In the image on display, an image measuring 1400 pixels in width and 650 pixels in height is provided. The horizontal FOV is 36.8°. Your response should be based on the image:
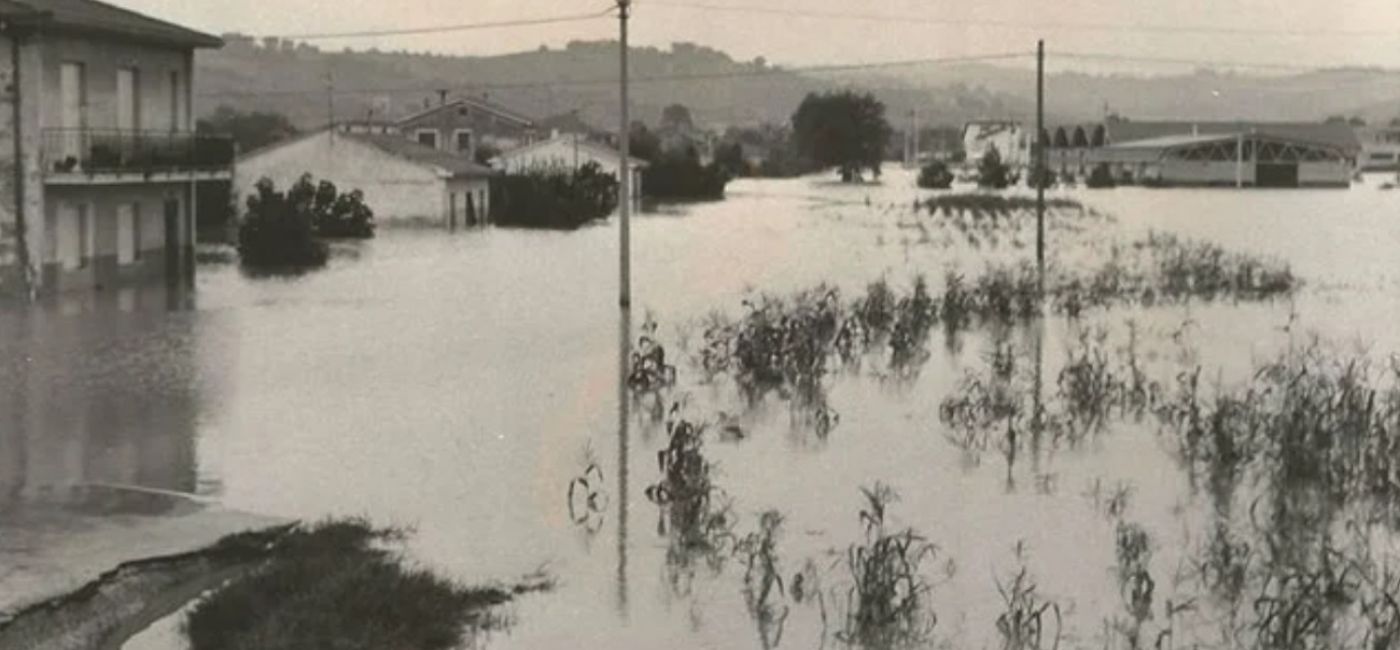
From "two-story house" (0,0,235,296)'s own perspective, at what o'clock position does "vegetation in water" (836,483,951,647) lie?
The vegetation in water is roughly at 1 o'clock from the two-story house.

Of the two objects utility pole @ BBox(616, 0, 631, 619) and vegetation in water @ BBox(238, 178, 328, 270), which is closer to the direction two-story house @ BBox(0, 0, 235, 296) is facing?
the utility pole

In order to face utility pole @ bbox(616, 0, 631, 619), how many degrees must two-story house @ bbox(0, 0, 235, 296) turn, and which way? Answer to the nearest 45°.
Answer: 0° — it already faces it

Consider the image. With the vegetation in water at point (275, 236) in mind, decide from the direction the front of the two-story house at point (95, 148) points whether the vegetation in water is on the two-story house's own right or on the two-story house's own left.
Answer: on the two-story house's own left

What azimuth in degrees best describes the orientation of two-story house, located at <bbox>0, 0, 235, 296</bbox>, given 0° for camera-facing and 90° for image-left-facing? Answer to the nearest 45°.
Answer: approximately 315°

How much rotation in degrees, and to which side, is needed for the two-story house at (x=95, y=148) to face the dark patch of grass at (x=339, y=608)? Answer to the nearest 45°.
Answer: approximately 45° to its right
